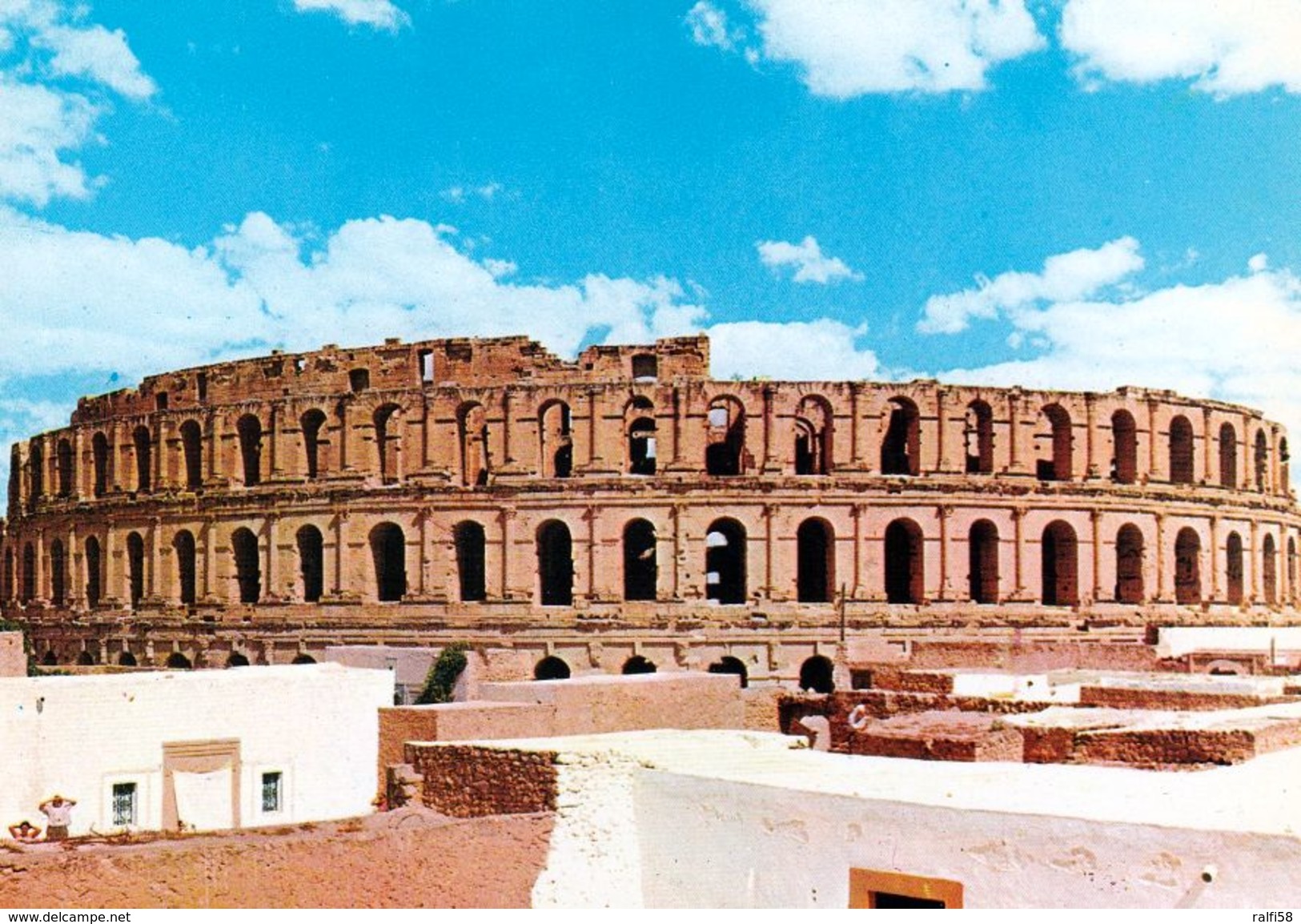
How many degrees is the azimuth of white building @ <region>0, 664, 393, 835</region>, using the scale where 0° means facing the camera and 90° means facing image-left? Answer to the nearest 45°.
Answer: approximately 0°

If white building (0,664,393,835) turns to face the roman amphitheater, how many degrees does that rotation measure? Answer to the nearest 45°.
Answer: approximately 135° to its left

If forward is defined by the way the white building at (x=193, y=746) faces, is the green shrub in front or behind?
behind
